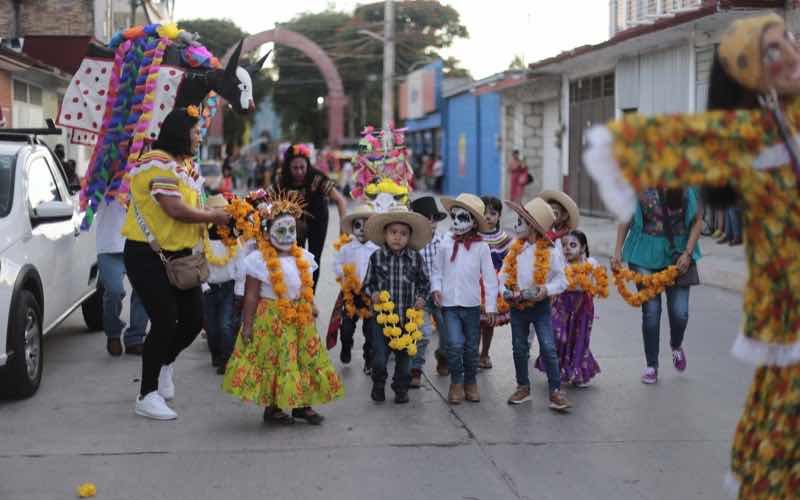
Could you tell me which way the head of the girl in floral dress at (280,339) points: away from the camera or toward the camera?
toward the camera

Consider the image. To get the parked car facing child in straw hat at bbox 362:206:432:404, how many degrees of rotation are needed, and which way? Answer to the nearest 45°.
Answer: approximately 90° to its left

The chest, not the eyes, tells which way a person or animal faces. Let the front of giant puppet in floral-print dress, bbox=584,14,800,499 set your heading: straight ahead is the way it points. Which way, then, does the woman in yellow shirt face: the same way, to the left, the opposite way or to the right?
to the left

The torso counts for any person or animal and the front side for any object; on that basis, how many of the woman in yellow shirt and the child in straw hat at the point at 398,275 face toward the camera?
1

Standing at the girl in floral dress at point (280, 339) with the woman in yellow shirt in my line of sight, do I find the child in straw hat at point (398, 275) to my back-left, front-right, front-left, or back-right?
back-right

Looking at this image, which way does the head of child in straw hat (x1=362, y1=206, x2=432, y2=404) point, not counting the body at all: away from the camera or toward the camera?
toward the camera

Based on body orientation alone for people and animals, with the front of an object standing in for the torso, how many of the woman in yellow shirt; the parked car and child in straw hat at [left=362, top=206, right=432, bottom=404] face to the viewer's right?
1

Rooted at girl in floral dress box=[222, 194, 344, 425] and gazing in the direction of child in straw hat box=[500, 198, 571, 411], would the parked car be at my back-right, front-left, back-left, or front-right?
back-left

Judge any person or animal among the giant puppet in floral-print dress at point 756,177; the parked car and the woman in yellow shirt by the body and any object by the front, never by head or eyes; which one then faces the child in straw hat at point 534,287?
the woman in yellow shirt

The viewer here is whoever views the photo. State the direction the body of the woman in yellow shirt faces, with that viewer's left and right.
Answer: facing to the right of the viewer

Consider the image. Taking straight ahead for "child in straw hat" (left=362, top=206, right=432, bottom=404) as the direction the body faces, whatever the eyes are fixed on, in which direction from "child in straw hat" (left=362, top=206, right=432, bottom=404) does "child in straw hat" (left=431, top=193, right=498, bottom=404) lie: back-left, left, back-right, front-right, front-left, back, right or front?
left

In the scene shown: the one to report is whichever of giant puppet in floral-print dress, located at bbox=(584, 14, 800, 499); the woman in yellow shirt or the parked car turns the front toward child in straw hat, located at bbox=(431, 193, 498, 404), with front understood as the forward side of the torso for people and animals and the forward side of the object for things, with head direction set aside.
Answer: the woman in yellow shirt

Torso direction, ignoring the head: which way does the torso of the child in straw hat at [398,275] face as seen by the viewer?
toward the camera

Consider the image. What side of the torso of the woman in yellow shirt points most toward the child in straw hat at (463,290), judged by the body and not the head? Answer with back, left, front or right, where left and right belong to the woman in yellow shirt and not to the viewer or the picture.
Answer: front
